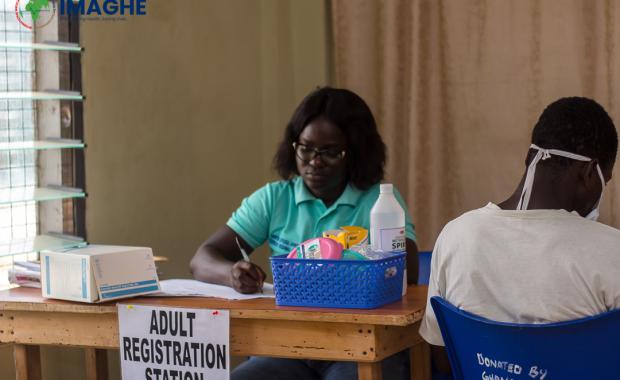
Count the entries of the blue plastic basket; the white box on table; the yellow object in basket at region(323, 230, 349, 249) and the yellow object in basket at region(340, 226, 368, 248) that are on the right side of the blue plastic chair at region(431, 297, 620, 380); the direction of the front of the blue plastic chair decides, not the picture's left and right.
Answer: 0

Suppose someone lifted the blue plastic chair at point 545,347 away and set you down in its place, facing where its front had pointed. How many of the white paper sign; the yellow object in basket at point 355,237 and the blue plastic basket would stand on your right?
0

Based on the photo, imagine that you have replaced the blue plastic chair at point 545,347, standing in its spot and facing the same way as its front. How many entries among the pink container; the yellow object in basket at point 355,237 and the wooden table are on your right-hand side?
0

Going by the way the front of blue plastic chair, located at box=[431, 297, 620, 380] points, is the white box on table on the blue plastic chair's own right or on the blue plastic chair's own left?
on the blue plastic chair's own left

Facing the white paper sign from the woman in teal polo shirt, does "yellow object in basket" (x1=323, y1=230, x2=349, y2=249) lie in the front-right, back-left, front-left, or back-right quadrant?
front-left

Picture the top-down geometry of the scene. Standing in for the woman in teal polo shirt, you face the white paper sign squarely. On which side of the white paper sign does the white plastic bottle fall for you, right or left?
left

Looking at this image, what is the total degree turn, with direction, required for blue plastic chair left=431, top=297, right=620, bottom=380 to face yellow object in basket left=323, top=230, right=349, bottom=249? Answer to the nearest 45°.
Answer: approximately 45° to its left

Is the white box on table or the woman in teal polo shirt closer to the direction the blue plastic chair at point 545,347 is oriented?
the woman in teal polo shirt

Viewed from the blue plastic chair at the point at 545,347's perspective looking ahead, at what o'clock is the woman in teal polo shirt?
The woman in teal polo shirt is roughly at 11 o'clock from the blue plastic chair.

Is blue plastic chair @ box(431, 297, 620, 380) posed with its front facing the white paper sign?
no

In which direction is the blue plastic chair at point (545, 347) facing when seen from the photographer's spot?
facing away from the viewer

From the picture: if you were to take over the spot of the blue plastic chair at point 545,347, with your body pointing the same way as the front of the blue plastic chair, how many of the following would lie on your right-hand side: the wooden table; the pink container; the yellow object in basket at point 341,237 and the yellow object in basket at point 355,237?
0
